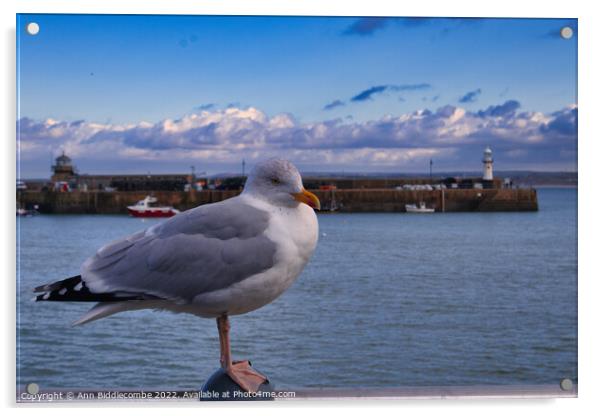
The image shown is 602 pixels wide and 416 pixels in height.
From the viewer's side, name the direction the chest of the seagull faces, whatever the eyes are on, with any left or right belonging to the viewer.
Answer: facing to the right of the viewer

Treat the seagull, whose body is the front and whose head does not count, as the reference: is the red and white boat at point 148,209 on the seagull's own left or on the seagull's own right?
on the seagull's own left

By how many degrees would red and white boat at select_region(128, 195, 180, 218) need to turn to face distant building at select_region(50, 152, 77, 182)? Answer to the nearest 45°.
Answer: approximately 90° to its right

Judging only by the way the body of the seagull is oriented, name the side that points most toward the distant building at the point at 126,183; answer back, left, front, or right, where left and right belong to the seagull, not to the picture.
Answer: left
